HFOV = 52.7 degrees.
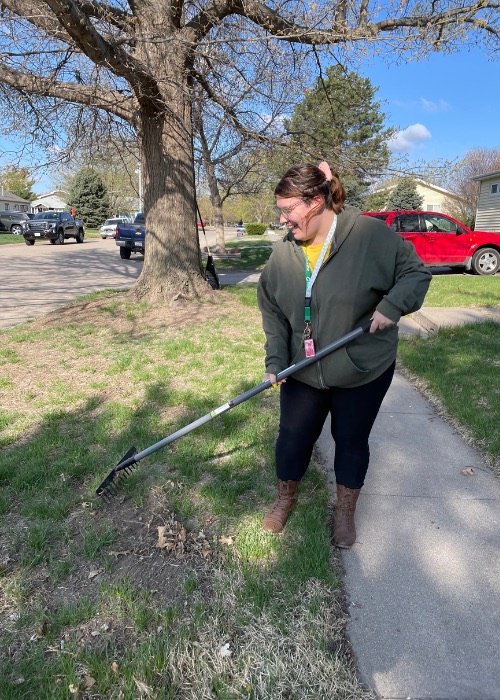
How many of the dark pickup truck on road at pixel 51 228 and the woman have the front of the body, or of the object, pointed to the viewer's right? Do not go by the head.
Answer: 0

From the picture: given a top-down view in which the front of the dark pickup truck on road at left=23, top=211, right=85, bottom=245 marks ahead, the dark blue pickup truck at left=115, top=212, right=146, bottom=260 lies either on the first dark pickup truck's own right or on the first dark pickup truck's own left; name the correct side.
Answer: on the first dark pickup truck's own left

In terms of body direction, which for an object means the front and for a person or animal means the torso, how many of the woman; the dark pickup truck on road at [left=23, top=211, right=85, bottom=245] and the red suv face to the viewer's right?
1

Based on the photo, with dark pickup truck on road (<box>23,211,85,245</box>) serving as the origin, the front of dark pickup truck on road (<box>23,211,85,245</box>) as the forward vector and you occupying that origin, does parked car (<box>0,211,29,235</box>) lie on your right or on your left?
on your right

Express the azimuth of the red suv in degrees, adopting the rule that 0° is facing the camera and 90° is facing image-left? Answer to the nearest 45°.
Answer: approximately 270°

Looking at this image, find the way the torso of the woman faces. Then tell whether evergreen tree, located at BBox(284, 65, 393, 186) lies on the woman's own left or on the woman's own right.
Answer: on the woman's own right

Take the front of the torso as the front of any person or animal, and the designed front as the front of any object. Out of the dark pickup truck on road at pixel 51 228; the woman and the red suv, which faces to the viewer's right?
the red suv

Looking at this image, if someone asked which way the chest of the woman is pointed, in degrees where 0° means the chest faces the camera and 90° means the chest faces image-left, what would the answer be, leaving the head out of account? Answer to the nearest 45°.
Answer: approximately 45°

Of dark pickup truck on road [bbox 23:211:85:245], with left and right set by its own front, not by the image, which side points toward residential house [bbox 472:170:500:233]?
left

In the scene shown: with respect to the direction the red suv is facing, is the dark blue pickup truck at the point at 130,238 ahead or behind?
behind
